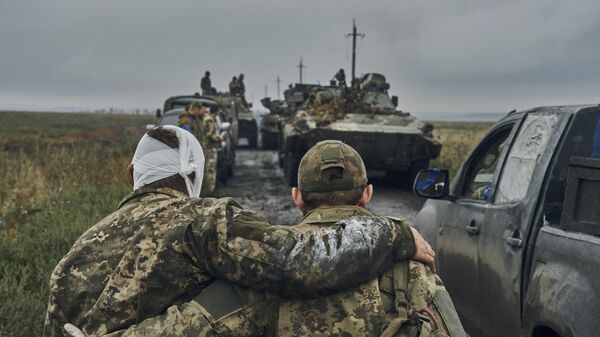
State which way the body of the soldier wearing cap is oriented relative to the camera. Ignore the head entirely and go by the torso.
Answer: away from the camera

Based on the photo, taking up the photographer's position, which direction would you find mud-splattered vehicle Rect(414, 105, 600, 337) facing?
facing away from the viewer and to the left of the viewer

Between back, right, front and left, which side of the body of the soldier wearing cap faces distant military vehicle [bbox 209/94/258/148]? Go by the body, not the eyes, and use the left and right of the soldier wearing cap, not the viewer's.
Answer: front

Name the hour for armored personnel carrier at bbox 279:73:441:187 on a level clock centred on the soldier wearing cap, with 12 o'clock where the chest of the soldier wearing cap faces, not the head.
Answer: The armored personnel carrier is roughly at 12 o'clock from the soldier wearing cap.

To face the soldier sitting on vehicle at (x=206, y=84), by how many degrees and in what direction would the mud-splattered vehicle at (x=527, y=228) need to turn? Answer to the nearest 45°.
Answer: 0° — it already faces them

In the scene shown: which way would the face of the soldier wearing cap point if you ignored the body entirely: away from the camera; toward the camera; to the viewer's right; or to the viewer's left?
away from the camera

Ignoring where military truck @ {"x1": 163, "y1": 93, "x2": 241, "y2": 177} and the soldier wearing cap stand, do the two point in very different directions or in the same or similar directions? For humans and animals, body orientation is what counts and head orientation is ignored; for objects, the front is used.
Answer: very different directions

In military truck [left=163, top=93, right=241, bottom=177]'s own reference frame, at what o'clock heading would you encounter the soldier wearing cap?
The soldier wearing cap is roughly at 12 o'clock from the military truck.

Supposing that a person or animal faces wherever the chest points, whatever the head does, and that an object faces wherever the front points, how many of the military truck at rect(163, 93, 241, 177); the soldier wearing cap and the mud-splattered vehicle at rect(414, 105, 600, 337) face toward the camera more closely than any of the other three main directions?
1

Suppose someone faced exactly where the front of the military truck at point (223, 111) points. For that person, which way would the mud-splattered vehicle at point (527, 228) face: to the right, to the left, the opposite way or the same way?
the opposite way
